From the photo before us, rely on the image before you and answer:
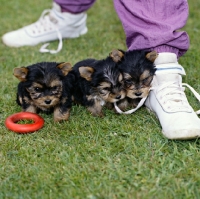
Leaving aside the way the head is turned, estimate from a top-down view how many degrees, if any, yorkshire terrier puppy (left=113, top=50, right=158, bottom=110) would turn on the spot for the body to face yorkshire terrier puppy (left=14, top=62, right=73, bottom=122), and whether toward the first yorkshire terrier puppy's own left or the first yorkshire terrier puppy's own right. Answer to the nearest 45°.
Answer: approximately 90° to the first yorkshire terrier puppy's own right

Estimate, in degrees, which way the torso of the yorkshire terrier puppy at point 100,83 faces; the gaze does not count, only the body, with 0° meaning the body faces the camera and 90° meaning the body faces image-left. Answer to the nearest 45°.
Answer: approximately 315°

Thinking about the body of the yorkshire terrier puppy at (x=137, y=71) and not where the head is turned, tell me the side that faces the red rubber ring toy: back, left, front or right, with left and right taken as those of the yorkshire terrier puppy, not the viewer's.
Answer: right

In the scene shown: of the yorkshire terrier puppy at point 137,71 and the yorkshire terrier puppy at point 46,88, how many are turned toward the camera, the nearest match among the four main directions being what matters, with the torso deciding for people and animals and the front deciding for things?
2

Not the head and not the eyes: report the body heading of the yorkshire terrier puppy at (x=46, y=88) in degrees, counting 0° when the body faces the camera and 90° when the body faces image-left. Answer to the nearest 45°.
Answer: approximately 0°

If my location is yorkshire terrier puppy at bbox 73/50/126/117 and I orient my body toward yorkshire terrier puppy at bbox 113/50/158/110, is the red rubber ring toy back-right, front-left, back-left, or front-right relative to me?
back-right

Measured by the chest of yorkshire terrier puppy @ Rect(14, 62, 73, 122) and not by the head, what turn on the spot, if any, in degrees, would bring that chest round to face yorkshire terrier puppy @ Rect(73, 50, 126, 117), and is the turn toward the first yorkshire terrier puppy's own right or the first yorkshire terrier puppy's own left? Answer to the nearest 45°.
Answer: approximately 90° to the first yorkshire terrier puppy's own left
